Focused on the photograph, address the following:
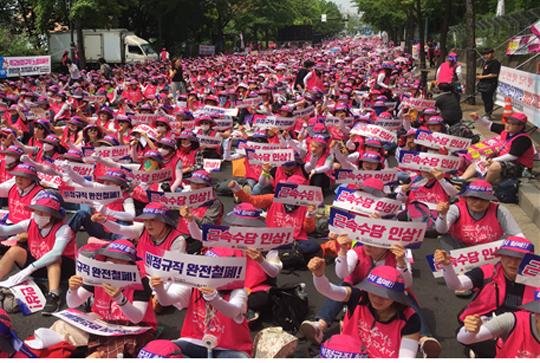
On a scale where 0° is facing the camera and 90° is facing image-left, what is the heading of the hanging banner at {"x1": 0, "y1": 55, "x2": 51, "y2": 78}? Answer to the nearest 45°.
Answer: approximately 0°

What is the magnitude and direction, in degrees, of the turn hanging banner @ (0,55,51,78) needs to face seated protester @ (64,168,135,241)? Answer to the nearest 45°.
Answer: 0° — it already faces them

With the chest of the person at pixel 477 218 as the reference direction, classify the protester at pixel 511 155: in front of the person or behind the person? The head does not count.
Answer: behind

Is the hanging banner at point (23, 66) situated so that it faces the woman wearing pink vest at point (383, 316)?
yes

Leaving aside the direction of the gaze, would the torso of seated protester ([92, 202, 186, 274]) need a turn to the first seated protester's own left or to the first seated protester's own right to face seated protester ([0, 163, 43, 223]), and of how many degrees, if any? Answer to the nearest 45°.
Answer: approximately 90° to the first seated protester's own right

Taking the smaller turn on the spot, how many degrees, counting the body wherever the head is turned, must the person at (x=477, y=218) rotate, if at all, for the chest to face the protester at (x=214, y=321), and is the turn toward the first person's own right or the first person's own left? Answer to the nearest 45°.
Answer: approximately 45° to the first person's own right

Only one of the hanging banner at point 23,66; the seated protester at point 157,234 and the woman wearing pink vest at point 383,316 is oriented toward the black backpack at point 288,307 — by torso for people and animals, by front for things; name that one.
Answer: the hanging banner

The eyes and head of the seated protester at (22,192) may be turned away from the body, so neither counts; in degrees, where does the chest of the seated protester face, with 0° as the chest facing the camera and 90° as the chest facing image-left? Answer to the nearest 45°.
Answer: approximately 45°

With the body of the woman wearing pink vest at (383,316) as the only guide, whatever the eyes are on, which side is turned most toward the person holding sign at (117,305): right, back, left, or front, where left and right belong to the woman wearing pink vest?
right

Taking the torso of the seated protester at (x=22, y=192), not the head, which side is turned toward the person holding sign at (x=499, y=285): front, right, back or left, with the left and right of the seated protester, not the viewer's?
left
